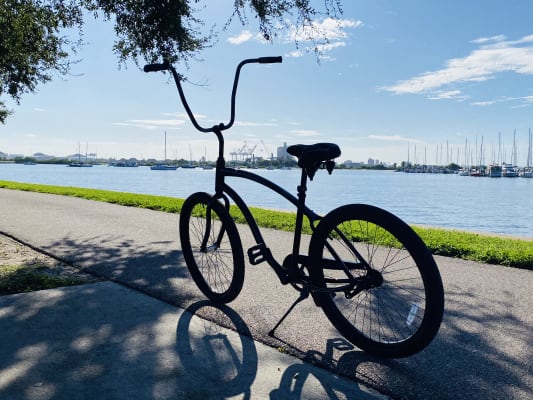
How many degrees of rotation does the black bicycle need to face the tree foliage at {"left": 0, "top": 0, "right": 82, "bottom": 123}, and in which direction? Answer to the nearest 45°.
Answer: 0° — it already faces it

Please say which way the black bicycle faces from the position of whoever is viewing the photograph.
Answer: facing away from the viewer and to the left of the viewer
